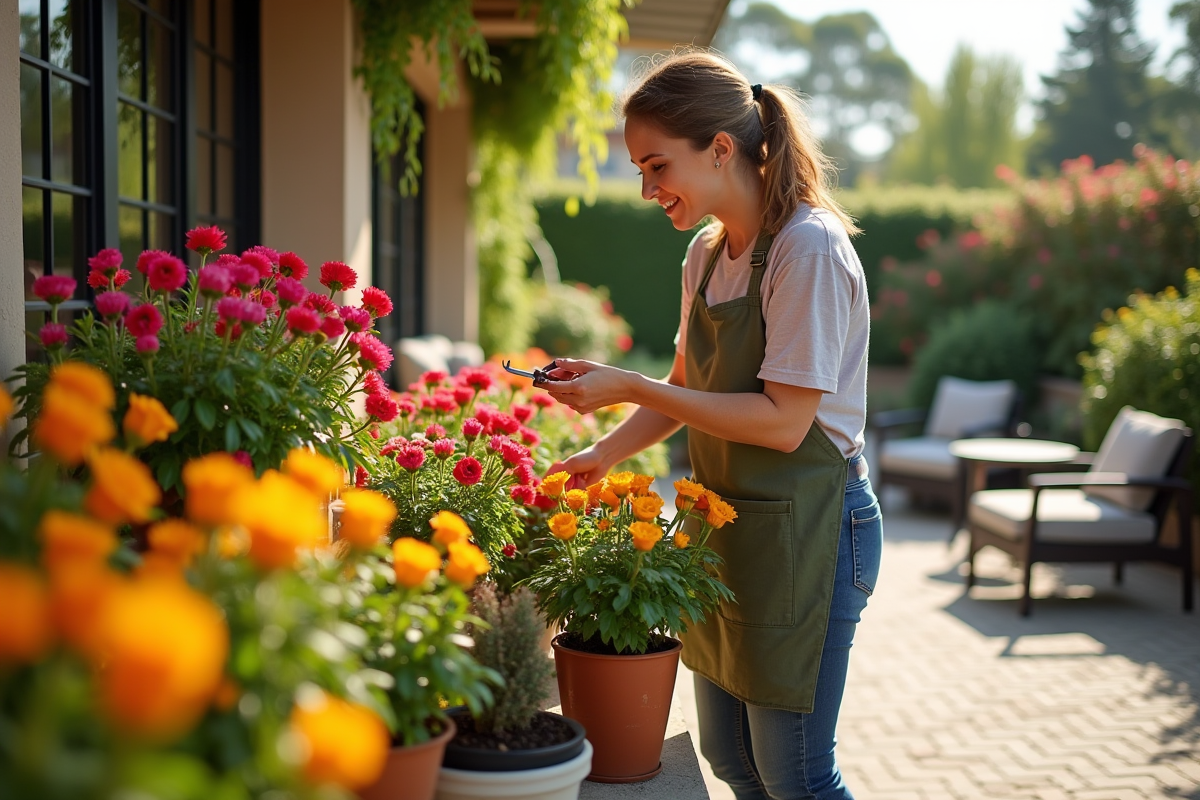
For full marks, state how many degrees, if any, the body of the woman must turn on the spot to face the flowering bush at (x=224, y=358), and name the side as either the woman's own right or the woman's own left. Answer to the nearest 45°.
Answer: approximately 45° to the woman's own left

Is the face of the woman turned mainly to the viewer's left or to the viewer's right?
to the viewer's left

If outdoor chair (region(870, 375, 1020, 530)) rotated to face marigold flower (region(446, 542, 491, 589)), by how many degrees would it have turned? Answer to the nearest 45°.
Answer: approximately 45° to its left

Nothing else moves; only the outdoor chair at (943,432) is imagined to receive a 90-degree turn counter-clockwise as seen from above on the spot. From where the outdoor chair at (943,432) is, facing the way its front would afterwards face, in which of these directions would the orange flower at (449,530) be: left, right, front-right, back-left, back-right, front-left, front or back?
front-right

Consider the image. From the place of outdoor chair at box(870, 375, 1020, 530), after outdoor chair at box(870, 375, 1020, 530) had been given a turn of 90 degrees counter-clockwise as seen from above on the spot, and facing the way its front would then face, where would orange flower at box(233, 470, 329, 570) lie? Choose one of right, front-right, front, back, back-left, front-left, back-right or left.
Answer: front-right

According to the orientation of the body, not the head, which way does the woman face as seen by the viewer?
to the viewer's left

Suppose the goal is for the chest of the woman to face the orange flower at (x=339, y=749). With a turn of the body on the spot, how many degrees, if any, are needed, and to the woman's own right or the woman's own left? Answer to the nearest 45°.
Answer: approximately 90° to the woman's own left
